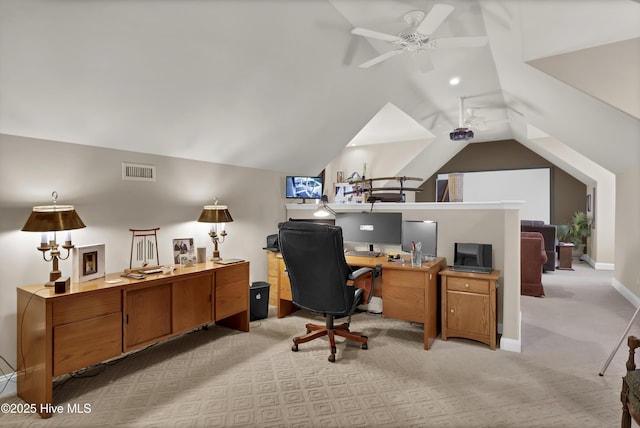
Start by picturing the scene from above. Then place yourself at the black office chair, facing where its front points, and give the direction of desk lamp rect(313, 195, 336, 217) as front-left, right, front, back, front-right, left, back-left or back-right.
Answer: front-left

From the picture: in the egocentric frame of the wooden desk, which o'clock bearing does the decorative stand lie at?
The decorative stand is roughly at 3 o'clock from the wooden desk.

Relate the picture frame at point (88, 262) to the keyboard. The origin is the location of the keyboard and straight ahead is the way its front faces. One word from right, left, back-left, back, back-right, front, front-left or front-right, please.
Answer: front-right

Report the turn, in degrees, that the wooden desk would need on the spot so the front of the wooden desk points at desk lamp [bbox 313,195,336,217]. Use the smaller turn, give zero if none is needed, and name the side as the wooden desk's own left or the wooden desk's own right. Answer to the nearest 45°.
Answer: approximately 135° to the wooden desk's own right

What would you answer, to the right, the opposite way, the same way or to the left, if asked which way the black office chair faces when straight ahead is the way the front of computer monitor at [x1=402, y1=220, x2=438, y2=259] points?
the opposite way

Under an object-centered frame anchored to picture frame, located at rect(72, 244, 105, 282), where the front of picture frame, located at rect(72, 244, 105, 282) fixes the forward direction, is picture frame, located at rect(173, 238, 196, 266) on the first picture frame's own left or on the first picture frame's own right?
on the first picture frame's own left

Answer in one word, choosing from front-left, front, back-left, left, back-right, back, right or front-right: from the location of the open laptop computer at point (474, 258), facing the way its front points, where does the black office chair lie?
front-right

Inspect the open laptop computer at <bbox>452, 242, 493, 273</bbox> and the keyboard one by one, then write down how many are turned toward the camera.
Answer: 2

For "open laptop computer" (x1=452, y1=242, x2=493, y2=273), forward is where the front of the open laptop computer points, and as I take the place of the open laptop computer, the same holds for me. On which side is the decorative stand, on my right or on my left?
on my right

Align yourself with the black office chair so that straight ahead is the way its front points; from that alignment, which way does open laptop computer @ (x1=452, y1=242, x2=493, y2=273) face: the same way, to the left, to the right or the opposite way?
the opposite way
